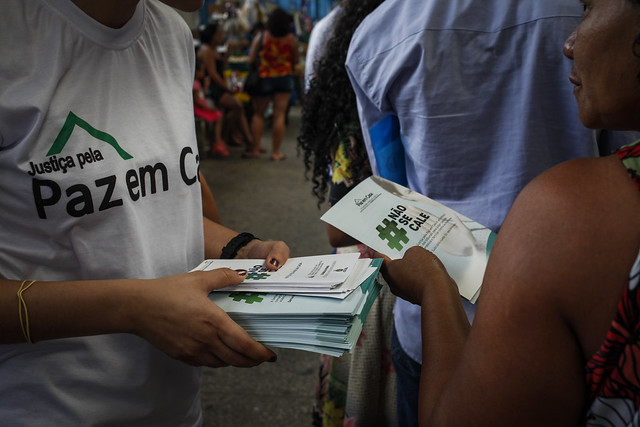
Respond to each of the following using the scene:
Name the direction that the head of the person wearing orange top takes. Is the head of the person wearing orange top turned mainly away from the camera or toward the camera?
away from the camera

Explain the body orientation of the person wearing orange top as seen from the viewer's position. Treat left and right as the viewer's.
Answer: facing away from the viewer
